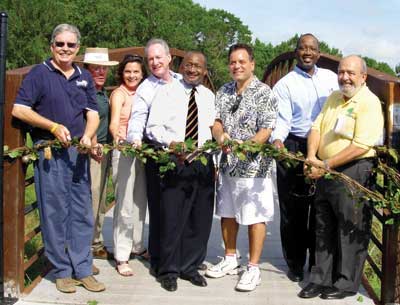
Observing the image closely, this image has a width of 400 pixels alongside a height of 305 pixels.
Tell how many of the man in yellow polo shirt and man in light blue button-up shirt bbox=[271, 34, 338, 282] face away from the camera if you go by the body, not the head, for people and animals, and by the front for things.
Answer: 0

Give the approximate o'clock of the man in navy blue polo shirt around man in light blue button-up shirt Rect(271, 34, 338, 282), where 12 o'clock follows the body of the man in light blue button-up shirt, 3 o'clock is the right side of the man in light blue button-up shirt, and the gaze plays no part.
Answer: The man in navy blue polo shirt is roughly at 2 o'clock from the man in light blue button-up shirt.

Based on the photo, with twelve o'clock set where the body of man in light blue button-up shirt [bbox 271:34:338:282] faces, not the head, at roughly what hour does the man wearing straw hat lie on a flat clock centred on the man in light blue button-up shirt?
The man wearing straw hat is roughly at 3 o'clock from the man in light blue button-up shirt.

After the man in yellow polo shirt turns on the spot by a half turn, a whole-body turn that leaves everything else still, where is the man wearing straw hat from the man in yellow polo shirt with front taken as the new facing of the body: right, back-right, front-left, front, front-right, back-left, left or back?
back-left

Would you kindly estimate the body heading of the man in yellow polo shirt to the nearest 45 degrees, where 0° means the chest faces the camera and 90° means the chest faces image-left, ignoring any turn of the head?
approximately 45°

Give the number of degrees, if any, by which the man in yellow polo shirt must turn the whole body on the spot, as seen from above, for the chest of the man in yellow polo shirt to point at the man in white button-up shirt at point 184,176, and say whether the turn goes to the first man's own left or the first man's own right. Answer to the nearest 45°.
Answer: approximately 45° to the first man's own right

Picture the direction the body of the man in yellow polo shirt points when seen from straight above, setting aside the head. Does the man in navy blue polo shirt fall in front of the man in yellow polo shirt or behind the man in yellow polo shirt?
in front

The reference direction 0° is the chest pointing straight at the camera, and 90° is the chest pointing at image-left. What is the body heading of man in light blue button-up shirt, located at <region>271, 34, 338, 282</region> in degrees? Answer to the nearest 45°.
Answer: approximately 0°

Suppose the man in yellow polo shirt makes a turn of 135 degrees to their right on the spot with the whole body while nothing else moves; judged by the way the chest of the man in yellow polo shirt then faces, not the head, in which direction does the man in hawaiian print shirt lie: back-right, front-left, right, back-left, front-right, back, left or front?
left
